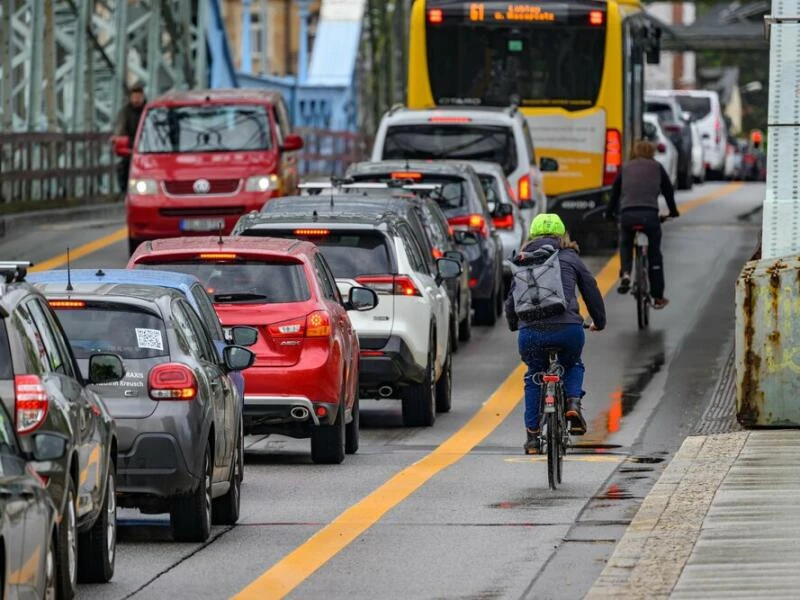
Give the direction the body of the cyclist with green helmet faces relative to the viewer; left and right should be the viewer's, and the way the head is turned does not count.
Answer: facing away from the viewer

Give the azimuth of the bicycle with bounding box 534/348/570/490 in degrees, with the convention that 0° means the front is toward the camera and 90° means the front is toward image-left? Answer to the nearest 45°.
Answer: approximately 180°

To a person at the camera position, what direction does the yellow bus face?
facing away from the viewer

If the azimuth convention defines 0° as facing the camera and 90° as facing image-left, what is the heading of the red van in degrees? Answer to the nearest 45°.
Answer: approximately 0°

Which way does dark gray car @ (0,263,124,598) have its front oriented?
away from the camera

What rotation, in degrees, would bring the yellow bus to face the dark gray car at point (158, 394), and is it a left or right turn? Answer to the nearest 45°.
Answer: approximately 180°

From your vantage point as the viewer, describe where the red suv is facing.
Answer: facing away from the viewer

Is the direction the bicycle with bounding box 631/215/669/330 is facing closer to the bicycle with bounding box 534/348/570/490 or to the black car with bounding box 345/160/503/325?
the black car

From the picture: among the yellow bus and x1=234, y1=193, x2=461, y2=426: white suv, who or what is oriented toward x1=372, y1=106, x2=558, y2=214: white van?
x1=234, y1=193, x2=461, y2=426: white suv

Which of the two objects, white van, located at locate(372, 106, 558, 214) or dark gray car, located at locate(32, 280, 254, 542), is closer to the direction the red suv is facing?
the white van

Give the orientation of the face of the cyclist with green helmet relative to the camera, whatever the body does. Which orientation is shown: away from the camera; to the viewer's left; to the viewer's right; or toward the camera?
away from the camera

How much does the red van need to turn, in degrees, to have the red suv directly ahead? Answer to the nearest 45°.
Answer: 0° — it already faces it

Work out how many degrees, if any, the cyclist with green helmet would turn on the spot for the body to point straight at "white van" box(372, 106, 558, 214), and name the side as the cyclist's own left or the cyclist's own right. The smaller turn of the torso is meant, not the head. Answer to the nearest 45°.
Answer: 0° — they already face it
